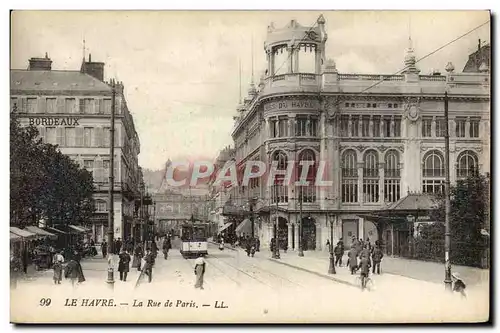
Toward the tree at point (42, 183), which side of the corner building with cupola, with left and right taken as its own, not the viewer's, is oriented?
front

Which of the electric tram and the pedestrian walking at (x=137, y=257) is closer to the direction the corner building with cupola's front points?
the pedestrian walking

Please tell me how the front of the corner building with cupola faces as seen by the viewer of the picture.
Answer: facing the viewer and to the left of the viewer

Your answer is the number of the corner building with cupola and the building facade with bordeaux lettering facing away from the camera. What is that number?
0

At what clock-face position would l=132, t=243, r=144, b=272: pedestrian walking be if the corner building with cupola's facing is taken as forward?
The pedestrian walking is roughly at 1 o'clock from the corner building with cupola.

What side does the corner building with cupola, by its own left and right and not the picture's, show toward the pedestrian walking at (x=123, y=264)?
front

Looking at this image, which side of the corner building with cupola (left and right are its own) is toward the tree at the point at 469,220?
left

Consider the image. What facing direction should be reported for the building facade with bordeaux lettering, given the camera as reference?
facing the viewer

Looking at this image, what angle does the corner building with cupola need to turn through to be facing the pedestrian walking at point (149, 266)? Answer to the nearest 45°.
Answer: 0° — it already faces them

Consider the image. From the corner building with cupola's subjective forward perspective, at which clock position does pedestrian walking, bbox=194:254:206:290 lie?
The pedestrian walking is roughly at 12 o'clock from the corner building with cupola.

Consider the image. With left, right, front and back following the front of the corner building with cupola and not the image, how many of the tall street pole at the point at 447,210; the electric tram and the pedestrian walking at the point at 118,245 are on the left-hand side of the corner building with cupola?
1
